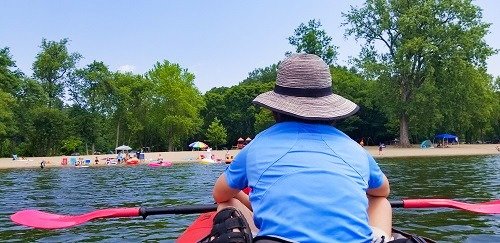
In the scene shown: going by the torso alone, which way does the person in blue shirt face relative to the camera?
away from the camera

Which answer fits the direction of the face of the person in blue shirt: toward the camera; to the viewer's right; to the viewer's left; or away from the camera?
away from the camera
